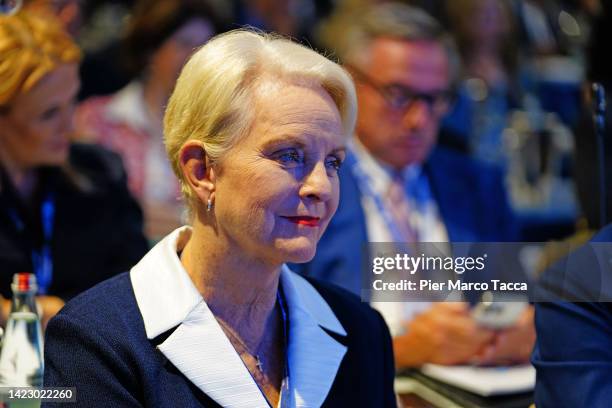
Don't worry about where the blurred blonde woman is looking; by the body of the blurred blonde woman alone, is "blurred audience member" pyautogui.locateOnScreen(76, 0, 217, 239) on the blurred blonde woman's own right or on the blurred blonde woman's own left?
on the blurred blonde woman's own left

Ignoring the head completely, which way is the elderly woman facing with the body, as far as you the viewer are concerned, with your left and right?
facing the viewer and to the right of the viewer

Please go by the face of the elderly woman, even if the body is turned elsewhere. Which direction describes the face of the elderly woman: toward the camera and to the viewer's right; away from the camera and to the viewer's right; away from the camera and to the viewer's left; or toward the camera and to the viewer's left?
toward the camera and to the viewer's right

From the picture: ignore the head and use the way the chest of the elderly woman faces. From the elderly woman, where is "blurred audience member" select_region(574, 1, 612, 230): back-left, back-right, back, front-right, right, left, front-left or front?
left

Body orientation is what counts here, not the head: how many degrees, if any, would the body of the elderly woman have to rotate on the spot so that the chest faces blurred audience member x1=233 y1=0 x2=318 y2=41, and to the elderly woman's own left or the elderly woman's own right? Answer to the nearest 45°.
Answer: approximately 135° to the elderly woman's own left

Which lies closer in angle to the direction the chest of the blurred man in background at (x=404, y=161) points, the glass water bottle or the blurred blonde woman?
the glass water bottle

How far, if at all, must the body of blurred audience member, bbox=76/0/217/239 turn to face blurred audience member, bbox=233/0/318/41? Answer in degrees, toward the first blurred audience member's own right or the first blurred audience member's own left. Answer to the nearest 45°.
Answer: approximately 90° to the first blurred audience member's own left

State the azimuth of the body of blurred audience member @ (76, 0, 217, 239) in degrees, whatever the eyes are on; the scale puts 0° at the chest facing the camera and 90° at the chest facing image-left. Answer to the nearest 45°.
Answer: approximately 315°

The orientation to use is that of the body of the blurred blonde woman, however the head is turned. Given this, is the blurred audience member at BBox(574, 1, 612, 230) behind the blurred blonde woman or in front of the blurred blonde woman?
in front

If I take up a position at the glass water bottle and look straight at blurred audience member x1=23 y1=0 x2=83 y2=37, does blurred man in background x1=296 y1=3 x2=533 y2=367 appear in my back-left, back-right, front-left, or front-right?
front-right

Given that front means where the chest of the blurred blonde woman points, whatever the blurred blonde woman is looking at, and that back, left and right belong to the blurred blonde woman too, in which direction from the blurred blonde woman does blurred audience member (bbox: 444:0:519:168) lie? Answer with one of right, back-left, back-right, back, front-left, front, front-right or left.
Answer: left

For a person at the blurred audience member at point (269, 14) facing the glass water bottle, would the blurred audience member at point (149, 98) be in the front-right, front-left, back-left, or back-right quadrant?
front-right

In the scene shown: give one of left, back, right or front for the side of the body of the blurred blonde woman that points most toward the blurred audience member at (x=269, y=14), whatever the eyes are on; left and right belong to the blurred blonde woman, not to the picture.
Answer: left

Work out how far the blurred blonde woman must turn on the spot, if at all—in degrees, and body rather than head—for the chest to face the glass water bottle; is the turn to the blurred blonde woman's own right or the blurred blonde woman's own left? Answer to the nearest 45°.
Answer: approximately 45° to the blurred blonde woman's own right
